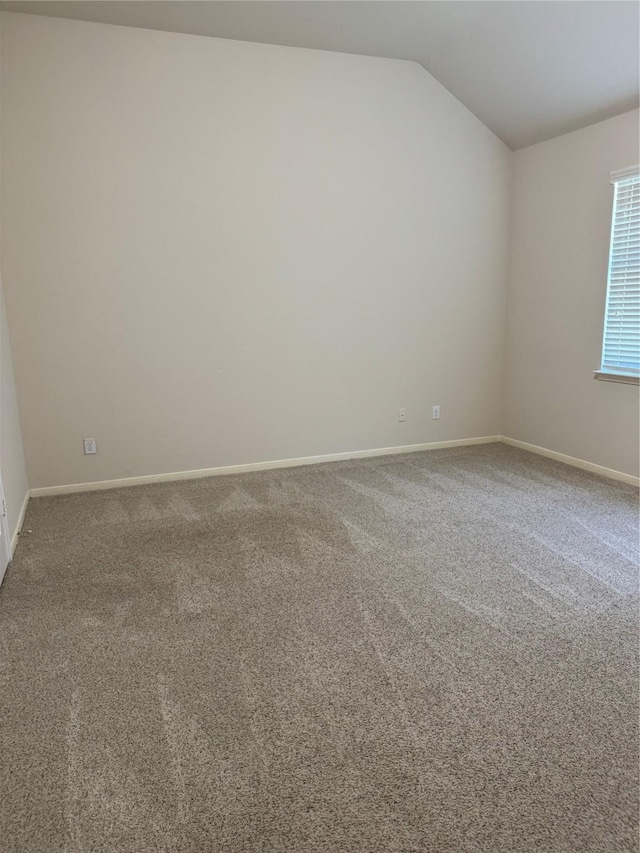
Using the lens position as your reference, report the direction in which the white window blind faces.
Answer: facing the viewer and to the left of the viewer
